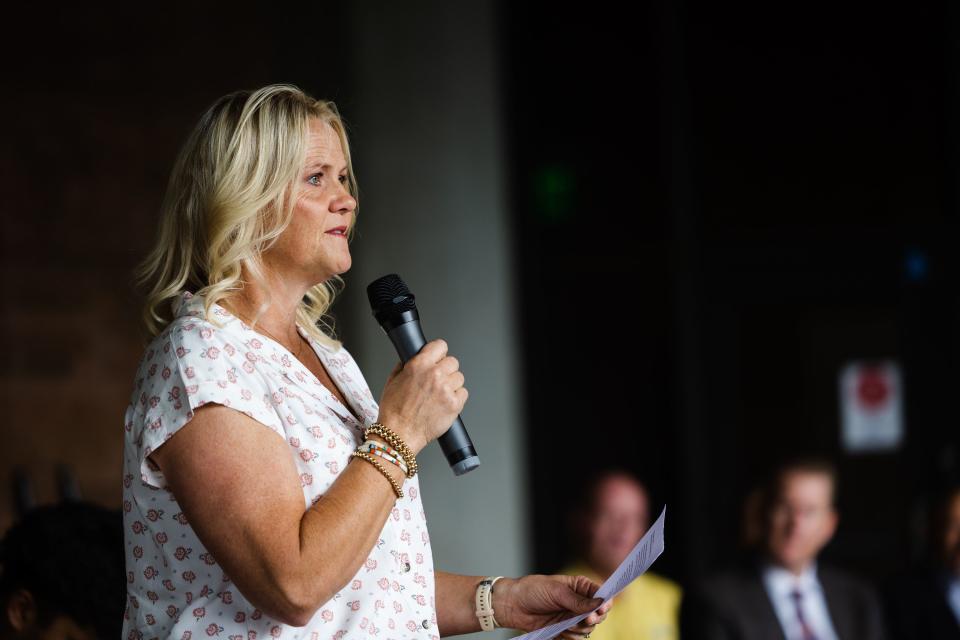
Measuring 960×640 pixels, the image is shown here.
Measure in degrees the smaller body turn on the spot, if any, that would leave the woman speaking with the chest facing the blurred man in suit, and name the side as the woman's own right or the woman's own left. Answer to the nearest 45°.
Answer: approximately 45° to the woman's own left

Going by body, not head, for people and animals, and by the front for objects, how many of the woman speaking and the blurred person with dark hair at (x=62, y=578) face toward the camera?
0

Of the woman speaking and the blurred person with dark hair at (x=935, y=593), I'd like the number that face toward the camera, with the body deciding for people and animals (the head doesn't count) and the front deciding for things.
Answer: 1

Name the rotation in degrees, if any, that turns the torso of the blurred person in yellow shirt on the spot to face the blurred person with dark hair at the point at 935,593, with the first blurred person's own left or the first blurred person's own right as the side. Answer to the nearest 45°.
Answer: approximately 45° to the first blurred person's own left

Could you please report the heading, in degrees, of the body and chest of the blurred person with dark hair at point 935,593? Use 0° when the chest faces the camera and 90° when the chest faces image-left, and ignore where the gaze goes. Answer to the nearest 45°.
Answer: approximately 0°

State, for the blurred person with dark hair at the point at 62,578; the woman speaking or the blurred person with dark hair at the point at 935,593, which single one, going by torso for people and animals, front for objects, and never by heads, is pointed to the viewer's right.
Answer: the woman speaking

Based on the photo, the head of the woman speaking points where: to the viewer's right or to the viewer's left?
to the viewer's right

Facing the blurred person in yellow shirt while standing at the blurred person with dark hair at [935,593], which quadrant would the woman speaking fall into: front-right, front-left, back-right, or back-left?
front-left

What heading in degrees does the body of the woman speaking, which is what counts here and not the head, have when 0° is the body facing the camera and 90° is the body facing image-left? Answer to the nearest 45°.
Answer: approximately 270°

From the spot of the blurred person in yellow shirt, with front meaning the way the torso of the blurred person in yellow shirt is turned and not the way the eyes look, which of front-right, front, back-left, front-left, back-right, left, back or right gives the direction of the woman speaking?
front-right

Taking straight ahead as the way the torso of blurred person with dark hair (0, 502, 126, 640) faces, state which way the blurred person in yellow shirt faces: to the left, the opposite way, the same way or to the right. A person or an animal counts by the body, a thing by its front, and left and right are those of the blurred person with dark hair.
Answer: the opposite way
